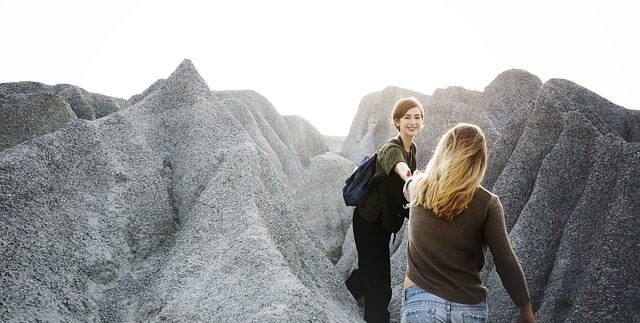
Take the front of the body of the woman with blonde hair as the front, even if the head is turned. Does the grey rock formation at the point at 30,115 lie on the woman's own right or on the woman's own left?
on the woman's own left

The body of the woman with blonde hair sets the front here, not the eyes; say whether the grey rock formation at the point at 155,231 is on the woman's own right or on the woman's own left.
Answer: on the woman's own left

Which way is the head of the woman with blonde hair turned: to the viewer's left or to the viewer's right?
to the viewer's left

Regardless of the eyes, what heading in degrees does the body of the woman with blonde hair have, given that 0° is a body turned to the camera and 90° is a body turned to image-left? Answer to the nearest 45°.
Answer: approximately 180°
